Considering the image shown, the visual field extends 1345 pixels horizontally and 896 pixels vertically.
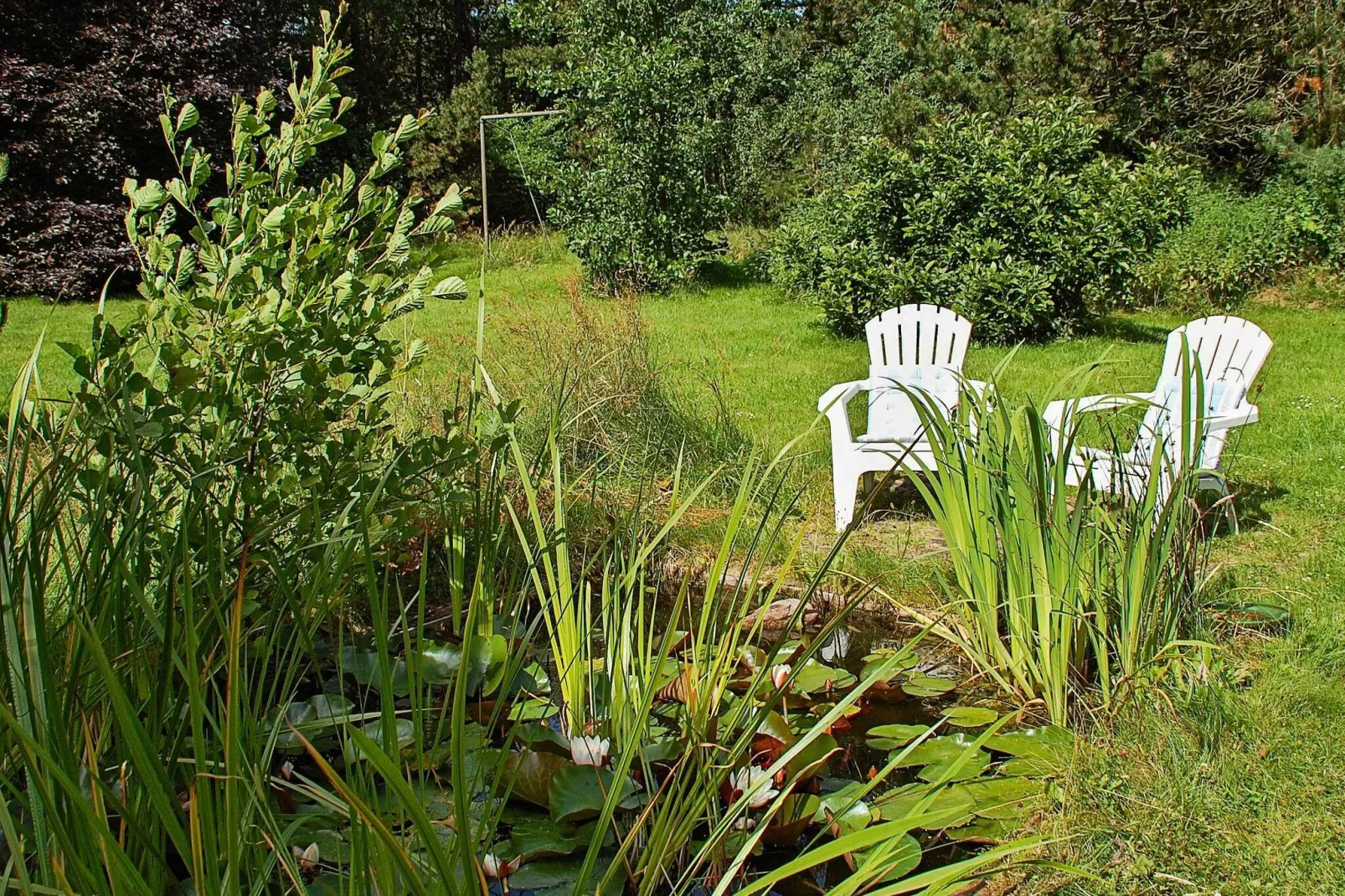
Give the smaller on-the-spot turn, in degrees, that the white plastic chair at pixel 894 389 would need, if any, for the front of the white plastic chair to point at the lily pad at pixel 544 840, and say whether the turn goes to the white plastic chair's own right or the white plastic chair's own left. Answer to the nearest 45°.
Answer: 0° — it already faces it

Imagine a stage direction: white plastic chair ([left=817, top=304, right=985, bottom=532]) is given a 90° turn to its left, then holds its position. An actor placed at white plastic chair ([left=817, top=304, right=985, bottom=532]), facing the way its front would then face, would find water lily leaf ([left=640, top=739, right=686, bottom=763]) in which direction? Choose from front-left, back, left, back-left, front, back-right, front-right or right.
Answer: right

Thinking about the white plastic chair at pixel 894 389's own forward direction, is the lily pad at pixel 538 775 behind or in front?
in front

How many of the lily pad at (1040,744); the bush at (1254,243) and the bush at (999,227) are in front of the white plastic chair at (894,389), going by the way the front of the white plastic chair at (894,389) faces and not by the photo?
1

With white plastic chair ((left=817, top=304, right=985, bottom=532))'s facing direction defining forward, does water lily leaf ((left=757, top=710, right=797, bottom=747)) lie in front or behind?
in front

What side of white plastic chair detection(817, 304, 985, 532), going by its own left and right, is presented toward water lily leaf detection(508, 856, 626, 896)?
front

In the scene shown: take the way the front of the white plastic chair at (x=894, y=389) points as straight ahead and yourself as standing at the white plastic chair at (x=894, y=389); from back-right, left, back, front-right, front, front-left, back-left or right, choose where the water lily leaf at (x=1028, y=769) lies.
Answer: front

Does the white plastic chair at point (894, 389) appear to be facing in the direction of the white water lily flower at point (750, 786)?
yes

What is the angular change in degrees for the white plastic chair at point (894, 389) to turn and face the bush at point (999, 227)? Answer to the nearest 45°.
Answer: approximately 180°

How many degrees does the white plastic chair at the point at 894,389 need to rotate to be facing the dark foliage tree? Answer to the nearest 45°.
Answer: approximately 135° to its right

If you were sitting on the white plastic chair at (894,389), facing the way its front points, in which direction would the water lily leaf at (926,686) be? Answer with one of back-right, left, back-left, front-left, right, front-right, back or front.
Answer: front

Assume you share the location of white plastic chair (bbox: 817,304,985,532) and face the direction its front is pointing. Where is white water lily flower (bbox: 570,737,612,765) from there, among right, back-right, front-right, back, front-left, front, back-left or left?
front

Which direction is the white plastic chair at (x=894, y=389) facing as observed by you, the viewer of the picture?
facing the viewer

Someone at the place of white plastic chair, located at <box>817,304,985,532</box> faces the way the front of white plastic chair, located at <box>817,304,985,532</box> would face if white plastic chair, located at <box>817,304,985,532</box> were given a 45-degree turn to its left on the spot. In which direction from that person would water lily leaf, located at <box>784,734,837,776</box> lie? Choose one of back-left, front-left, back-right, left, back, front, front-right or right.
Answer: front-right

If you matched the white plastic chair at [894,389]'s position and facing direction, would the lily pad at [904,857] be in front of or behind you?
in front

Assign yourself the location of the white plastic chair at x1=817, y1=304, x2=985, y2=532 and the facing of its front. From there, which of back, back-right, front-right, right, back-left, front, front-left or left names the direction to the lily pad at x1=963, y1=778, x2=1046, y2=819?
front

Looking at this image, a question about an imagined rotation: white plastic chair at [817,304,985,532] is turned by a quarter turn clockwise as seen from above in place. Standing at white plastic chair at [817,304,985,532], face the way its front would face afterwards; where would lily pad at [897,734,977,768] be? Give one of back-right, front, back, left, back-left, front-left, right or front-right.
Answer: left

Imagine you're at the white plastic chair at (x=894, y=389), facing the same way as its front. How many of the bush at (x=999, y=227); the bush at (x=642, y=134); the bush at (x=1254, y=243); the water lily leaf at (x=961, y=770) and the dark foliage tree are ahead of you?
1

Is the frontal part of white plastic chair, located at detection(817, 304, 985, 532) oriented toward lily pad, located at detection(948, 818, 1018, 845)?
yes
